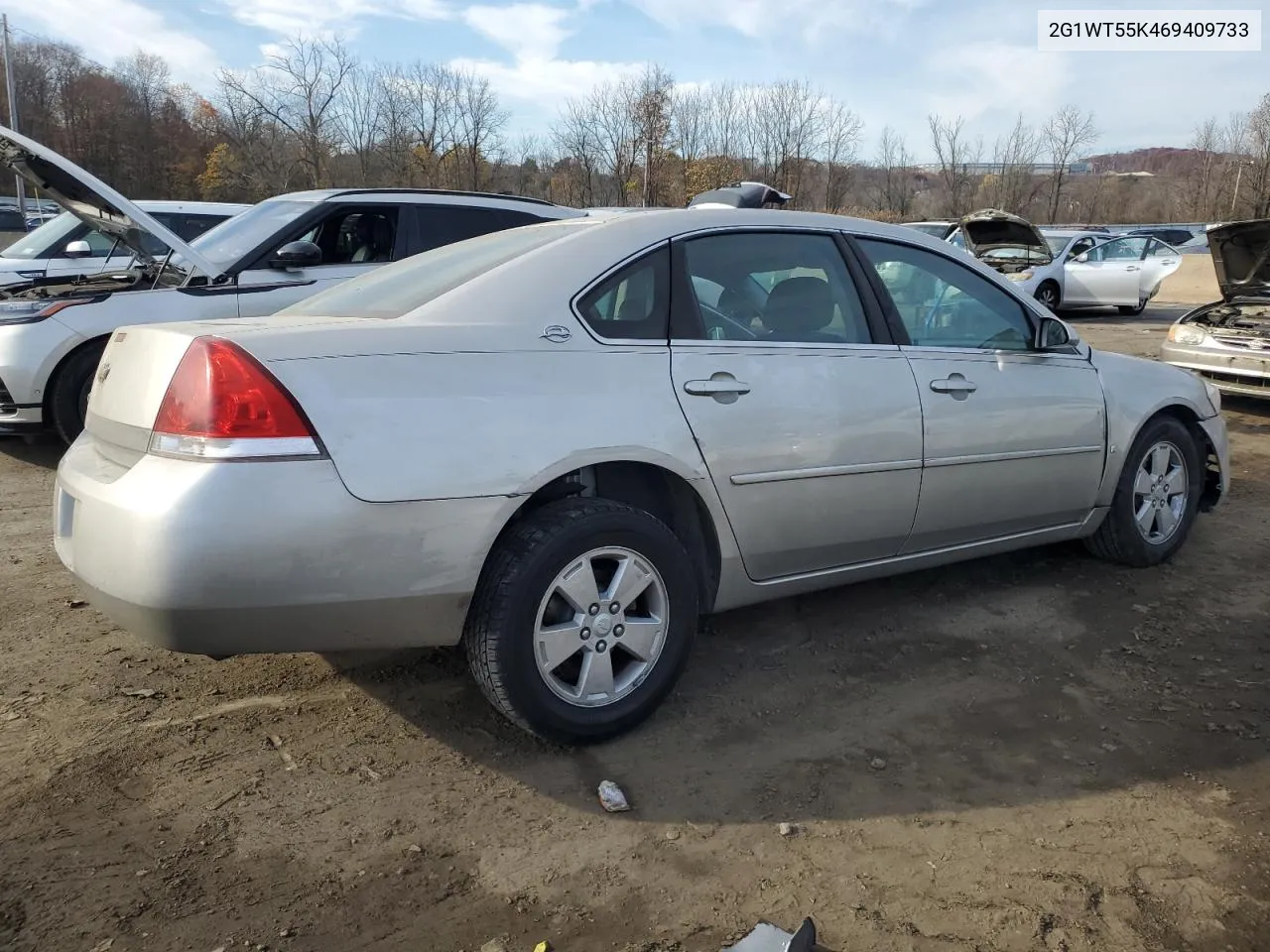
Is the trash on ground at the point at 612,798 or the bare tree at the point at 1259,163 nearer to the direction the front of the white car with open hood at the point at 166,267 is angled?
the trash on ground

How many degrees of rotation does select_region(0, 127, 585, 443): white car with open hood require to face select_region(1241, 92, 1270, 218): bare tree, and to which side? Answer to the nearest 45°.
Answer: approximately 180°

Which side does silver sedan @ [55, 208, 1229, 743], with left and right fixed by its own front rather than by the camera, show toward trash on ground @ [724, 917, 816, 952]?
right

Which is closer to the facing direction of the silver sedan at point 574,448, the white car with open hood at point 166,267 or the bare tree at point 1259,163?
the bare tree

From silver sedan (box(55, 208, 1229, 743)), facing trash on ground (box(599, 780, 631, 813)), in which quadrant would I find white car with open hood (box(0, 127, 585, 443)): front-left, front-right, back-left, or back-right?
back-right

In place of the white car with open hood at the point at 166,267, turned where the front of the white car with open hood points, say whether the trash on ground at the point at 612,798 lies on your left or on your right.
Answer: on your left

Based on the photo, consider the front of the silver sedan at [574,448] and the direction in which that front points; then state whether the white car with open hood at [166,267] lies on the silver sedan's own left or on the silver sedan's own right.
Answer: on the silver sedan's own left

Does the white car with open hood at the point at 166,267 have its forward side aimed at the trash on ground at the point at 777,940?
no

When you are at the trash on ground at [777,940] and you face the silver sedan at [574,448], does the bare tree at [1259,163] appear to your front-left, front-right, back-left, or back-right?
front-right

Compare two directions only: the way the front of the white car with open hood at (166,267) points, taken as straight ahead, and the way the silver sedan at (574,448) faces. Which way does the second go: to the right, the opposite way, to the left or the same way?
the opposite way

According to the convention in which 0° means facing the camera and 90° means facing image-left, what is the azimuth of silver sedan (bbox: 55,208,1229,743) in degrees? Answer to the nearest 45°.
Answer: approximately 225°

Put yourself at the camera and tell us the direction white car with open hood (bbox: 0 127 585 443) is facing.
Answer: facing the viewer and to the left of the viewer
